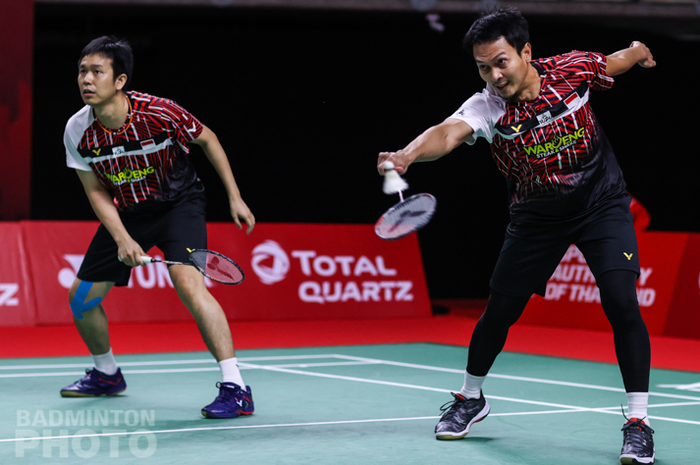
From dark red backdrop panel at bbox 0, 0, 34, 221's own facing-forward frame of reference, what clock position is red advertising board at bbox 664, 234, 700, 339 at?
red advertising board at bbox 664, 234, 700, 339 is roughly at 10 o'clock from dark red backdrop panel at bbox 0, 0, 34, 221.

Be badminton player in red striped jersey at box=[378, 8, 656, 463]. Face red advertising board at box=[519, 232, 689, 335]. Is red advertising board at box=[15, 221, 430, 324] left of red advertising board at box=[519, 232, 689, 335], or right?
left

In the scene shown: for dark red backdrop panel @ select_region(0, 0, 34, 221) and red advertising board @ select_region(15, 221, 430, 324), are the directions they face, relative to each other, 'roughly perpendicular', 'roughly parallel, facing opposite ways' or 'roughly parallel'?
roughly parallel

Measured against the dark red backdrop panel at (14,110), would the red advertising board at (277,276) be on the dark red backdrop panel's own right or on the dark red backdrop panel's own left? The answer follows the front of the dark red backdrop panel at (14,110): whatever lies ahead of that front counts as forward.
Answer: on the dark red backdrop panel's own left

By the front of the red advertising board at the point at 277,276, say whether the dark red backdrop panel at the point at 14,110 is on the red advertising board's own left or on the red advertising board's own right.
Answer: on the red advertising board's own right

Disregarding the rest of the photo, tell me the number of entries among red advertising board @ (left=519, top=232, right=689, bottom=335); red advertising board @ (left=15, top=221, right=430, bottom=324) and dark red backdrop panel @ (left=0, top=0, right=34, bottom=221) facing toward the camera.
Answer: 3

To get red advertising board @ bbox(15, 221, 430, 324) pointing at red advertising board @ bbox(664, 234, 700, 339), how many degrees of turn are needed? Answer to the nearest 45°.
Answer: approximately 45° to its left

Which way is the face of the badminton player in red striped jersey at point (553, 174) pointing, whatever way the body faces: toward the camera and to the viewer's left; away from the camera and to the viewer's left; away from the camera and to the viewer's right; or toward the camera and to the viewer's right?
toward the camera and to the viewer's left

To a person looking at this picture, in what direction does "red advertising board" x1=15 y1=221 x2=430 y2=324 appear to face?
facing the viewer

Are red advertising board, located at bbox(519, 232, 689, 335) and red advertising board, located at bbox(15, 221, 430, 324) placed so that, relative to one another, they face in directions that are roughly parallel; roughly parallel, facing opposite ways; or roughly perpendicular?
roughly parallel

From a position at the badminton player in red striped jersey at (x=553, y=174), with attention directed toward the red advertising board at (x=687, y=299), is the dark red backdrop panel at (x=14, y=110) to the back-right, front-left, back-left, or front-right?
front-left

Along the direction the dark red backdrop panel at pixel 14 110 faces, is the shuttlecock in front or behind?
in front
